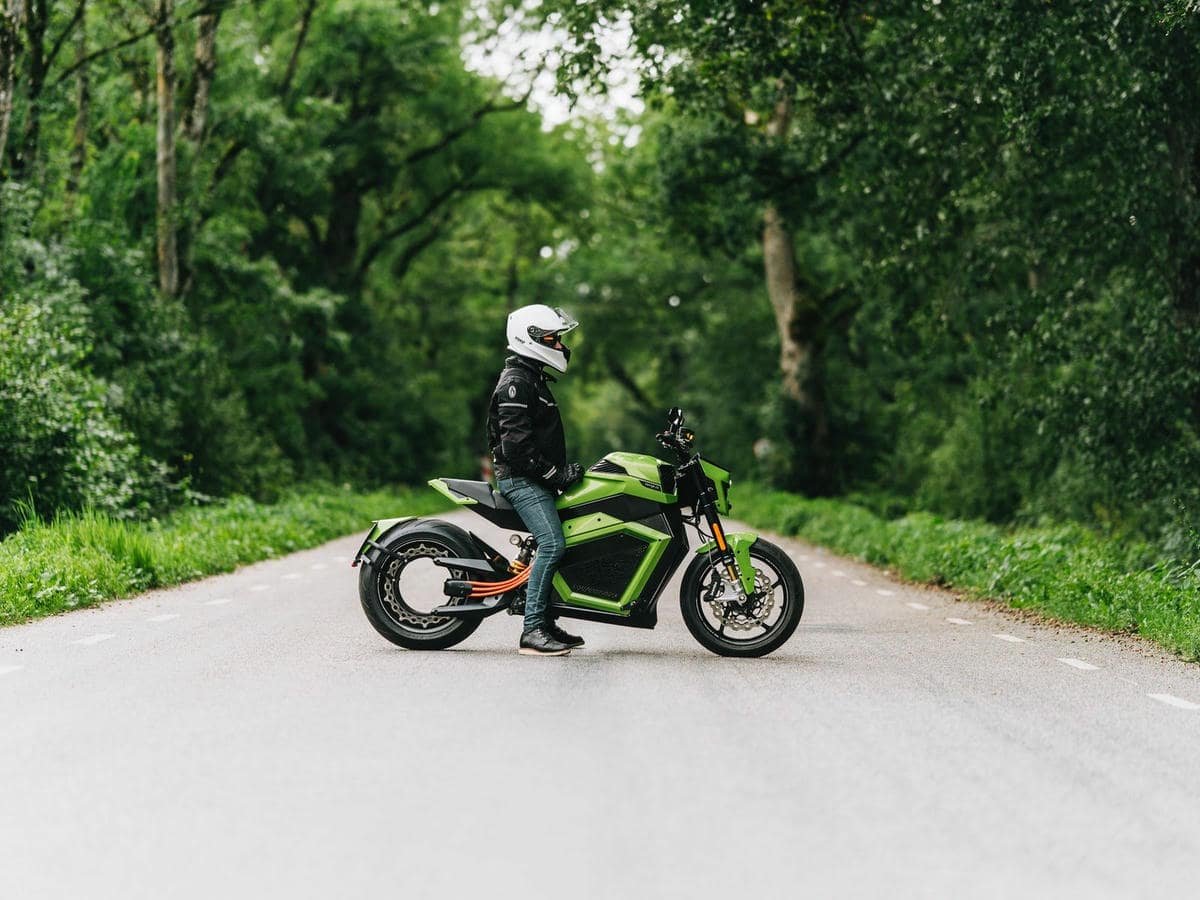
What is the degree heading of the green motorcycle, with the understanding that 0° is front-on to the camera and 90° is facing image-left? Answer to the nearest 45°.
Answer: approximately 270°

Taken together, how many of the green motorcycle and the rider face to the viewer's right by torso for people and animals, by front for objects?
2

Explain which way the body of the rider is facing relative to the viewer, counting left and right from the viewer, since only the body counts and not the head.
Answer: facing to the right of the viewer

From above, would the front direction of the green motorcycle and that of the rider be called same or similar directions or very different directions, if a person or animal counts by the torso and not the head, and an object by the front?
same or similar directions

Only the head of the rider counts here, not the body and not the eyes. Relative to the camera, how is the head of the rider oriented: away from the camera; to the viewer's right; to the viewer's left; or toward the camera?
to the viewer's right
